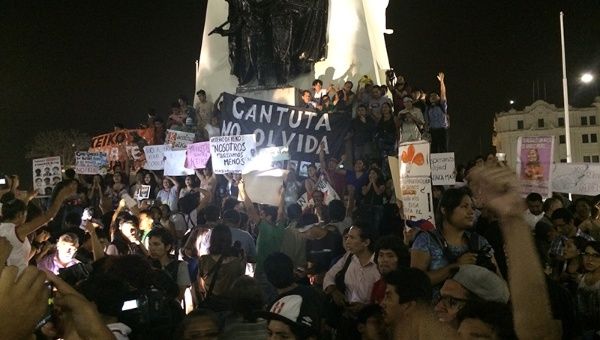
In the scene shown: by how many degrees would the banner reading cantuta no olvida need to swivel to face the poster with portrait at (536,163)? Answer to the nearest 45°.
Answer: approximately 45° to its left

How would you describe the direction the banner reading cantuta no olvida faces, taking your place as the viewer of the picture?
facing the viewer

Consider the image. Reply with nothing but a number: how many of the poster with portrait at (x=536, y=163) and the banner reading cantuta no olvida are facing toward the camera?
2

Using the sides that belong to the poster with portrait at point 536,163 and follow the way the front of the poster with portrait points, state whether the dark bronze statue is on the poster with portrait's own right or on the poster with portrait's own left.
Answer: on the poster with portrait's own right
